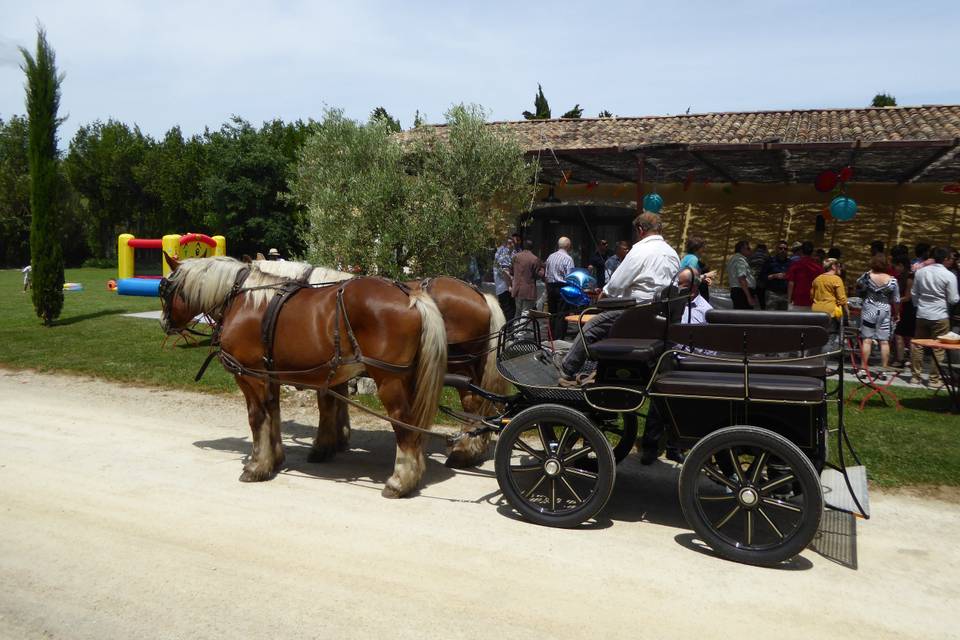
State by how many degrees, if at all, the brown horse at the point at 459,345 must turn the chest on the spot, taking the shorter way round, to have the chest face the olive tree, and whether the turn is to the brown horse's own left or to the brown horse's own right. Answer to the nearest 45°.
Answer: approximately 90° to the brown horse's own right

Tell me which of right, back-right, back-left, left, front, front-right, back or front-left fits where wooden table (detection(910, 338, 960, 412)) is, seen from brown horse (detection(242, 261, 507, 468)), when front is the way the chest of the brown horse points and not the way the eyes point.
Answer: back

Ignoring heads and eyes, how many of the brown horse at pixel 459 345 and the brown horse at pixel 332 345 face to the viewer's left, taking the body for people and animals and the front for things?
2

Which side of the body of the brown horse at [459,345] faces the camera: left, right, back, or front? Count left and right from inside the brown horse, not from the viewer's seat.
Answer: left

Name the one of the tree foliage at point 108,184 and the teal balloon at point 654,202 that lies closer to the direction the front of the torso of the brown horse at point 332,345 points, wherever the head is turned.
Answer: the tree foliage

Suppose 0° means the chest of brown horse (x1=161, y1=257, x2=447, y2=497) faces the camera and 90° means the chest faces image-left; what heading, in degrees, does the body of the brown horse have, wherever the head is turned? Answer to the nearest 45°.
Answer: approximately 90°

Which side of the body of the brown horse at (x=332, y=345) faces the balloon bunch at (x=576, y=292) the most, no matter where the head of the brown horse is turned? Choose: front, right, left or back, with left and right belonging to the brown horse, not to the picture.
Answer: right

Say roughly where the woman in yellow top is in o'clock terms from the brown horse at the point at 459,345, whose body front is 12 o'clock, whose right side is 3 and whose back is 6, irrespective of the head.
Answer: The woman in yellow top is roughly at 5 o'clock from the brown horse.

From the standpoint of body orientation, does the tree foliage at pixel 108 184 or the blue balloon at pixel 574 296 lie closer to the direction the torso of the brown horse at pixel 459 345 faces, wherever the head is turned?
the tree foliage
